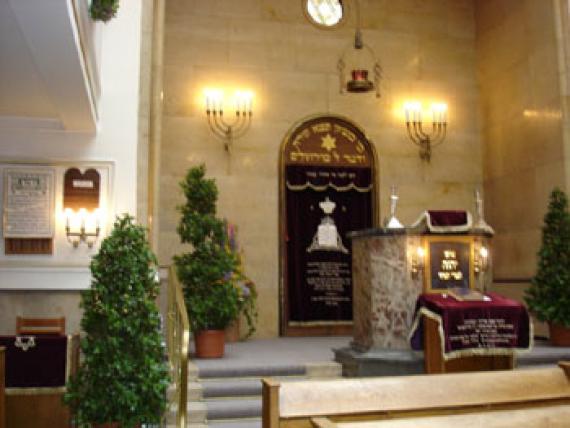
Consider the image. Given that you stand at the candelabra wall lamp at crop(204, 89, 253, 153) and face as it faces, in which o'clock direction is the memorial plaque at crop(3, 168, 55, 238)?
The memorial plaque is roughly at 1 o'clock from the candelabra wall lamp.

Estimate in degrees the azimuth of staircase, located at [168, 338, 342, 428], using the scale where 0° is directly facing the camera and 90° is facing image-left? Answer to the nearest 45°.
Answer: approximately 0°

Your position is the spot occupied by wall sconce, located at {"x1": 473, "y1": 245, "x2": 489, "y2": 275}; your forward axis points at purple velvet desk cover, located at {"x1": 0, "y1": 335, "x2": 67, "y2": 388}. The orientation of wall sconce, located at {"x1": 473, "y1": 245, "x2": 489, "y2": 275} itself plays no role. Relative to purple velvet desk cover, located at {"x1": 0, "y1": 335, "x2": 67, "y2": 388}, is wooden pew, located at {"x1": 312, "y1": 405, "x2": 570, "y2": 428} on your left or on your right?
left

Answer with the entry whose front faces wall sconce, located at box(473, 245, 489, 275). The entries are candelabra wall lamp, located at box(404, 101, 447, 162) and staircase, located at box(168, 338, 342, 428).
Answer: the candelabra wall lamp

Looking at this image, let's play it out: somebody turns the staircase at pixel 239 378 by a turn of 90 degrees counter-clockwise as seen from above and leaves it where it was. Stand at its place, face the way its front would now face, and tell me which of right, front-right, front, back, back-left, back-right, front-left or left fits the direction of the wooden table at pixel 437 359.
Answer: front
